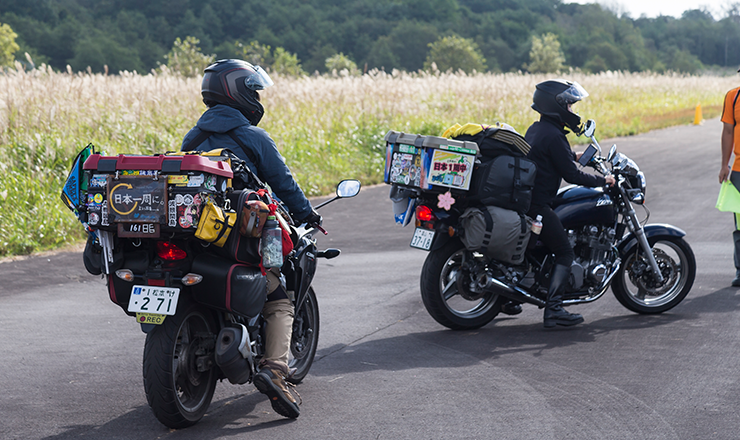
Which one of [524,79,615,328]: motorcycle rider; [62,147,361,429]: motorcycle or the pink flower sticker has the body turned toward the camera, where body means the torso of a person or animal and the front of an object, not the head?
the pink flower sticker

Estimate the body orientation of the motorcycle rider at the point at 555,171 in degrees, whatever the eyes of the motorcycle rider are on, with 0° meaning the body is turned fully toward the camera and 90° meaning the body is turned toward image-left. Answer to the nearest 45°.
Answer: approximately 270°

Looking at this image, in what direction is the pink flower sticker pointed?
toward the camera

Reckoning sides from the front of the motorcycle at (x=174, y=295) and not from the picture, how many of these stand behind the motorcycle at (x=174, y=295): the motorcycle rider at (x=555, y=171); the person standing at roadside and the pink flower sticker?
0

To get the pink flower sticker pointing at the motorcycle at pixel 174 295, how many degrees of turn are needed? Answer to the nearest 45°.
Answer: approximately 45° to its right

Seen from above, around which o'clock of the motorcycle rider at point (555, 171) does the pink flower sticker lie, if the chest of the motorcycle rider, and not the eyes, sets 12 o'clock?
The pink flower sticker is roughly at 5 o'clock from the motorcycle rider.

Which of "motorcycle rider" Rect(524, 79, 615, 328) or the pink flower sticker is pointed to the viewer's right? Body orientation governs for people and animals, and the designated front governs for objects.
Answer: the motorcycle rider

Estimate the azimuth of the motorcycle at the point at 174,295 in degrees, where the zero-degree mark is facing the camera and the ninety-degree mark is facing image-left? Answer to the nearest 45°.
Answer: approximately 225°

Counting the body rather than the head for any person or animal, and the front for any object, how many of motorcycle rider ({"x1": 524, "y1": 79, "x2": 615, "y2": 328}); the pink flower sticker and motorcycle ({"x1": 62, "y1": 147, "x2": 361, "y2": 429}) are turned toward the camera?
1

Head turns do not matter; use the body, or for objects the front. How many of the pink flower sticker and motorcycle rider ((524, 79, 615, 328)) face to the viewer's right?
1

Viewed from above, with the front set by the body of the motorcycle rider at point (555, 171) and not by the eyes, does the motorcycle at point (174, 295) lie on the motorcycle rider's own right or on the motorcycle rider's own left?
on the motorcycle rider's own right

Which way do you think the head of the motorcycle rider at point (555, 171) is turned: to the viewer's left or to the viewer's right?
to the viewer's right

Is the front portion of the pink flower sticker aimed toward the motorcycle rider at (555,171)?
no

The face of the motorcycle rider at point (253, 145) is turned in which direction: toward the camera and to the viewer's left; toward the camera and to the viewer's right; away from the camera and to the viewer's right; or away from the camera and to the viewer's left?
away from the camera and to the viewer's right

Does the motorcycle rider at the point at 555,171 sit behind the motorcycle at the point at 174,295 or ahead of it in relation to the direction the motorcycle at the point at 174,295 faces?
ahead

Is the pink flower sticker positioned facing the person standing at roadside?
no

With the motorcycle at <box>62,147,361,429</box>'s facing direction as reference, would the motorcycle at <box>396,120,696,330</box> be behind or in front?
in front

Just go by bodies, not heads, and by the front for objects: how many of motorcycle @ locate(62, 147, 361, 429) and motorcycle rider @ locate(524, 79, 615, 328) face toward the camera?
0

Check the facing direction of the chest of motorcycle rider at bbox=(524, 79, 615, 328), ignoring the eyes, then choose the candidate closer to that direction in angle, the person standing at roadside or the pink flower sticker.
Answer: the person standing at roadside
